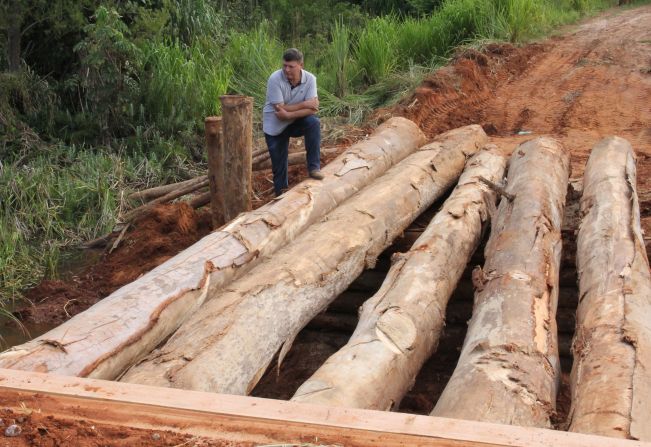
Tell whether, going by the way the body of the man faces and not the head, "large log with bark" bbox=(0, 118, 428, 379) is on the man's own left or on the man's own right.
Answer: on the man's own right

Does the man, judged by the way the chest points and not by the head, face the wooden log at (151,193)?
no

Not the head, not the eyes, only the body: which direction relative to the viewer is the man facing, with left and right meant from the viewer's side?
facing the viewer and to the right of the viewer

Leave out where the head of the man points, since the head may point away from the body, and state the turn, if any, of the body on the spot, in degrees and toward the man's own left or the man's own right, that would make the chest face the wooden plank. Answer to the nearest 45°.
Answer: approximately 45° to the man's own right

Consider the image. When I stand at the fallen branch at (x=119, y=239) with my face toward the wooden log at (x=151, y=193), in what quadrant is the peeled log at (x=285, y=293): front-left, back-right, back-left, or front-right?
back-right

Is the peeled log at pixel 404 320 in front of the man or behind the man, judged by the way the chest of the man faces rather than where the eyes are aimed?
in front

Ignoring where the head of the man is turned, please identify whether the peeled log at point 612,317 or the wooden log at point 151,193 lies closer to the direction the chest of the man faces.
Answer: the peeled log

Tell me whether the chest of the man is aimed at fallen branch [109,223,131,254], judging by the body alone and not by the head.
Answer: no

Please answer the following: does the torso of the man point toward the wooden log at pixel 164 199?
no

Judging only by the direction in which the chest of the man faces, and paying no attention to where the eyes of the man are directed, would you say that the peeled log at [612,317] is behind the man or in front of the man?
in front
